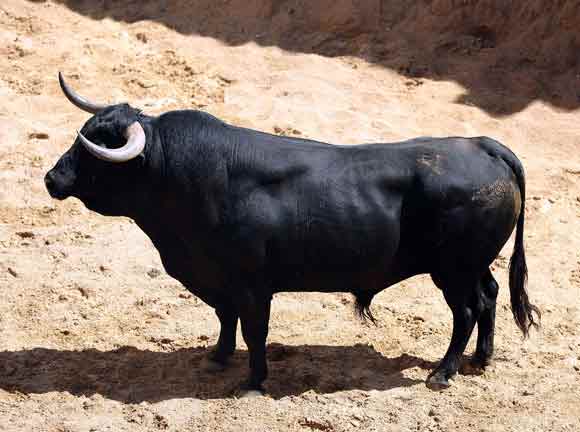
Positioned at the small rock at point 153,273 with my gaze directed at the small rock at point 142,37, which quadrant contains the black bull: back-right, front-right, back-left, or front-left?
back-right

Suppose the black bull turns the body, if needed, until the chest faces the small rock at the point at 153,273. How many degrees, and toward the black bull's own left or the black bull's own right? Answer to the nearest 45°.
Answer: approximately 45° to the black bull's own right

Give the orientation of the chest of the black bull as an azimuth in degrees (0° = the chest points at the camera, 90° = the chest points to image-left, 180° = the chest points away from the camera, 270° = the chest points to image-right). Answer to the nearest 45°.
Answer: approximately 90°

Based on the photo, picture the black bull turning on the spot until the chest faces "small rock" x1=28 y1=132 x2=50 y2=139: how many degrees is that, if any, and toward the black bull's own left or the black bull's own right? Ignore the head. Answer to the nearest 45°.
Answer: approximately 45° to the black bull's own right

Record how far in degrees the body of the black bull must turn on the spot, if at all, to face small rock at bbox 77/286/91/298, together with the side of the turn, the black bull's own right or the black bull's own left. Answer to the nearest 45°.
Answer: approximately 45° to the black bull's own right

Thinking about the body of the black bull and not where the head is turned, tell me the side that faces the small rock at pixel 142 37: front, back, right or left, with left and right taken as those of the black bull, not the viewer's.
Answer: right
